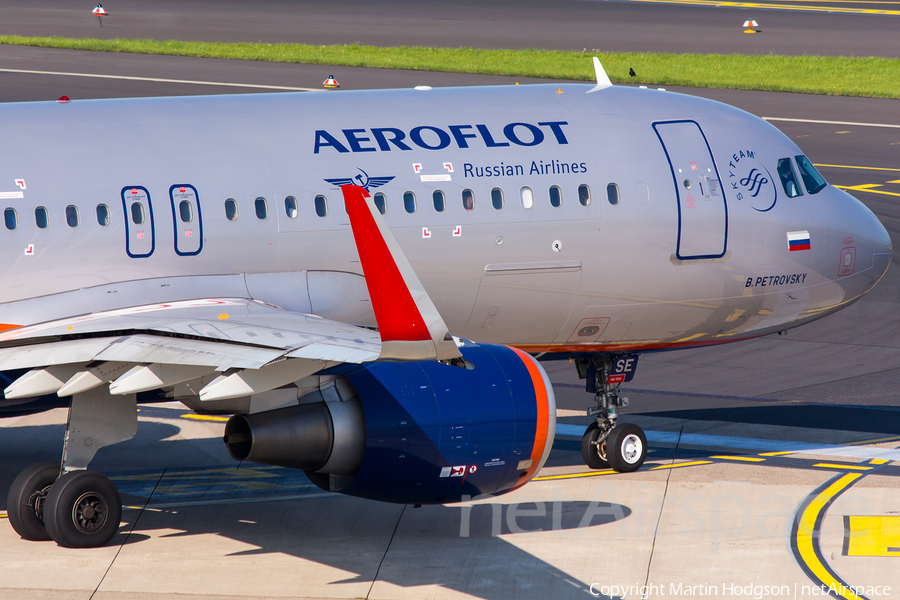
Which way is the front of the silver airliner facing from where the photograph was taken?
facing away from the viewer and to the right of the viewer
